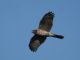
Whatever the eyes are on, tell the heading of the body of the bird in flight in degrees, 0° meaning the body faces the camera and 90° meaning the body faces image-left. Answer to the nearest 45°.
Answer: approximately 90°
